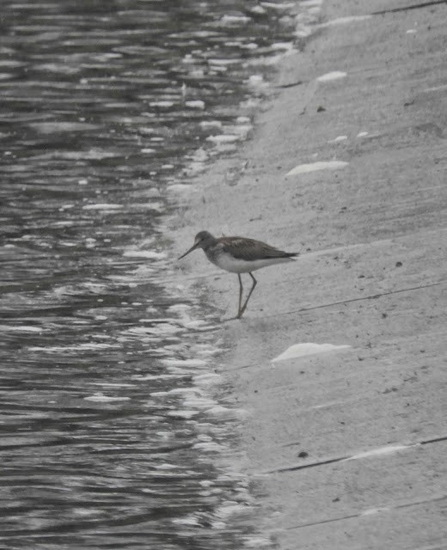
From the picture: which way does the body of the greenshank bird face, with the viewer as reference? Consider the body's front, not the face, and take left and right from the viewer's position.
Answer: facing to the left of the viewer
